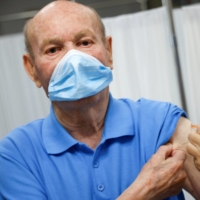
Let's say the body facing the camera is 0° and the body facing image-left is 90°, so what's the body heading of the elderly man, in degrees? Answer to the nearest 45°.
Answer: approximately 0°
